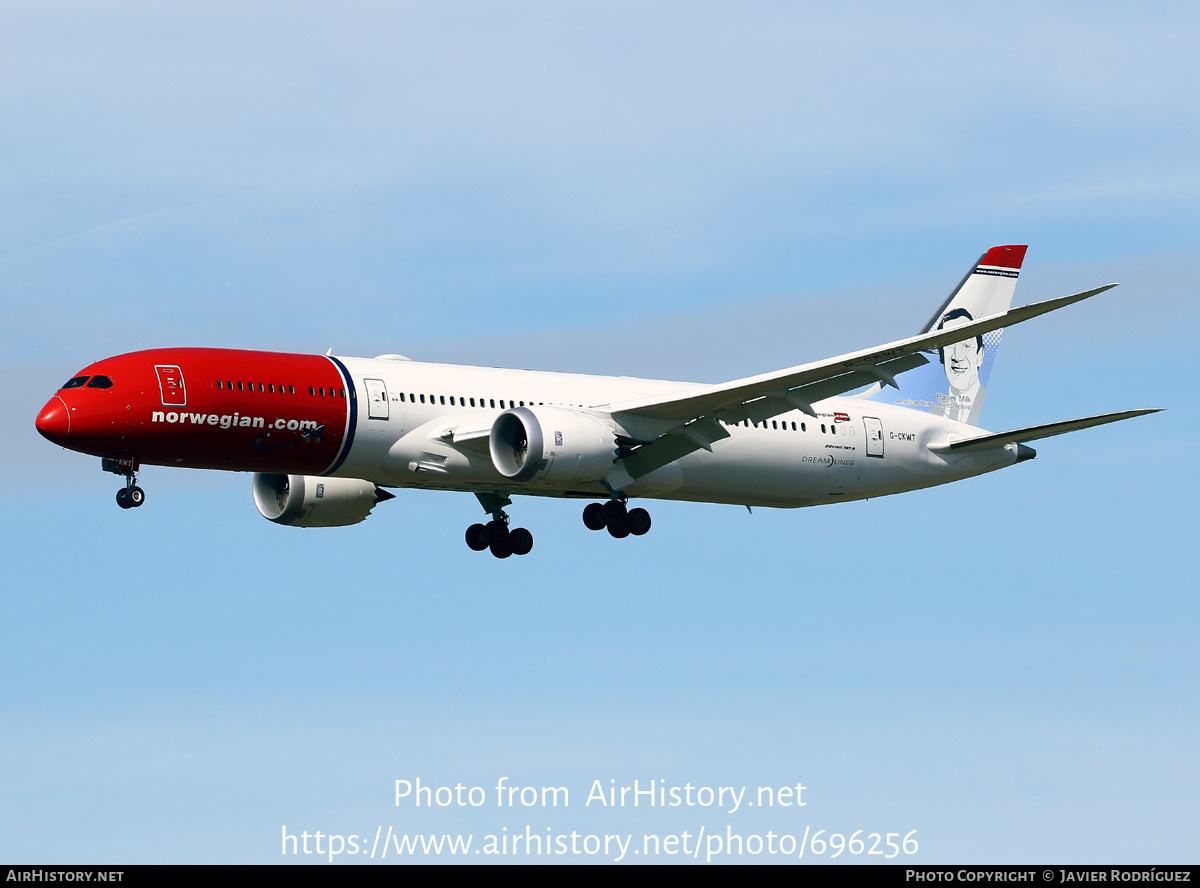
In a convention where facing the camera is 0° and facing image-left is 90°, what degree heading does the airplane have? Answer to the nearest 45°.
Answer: approximately 45°
